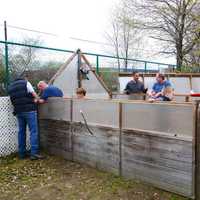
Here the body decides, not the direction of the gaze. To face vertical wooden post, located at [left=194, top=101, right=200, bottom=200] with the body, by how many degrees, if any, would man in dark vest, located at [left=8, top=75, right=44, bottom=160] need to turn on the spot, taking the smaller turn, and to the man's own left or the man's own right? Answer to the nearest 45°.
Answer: approximately 90° to the man's own right

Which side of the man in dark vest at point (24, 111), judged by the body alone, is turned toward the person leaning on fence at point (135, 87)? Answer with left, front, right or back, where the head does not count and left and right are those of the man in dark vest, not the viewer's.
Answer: front

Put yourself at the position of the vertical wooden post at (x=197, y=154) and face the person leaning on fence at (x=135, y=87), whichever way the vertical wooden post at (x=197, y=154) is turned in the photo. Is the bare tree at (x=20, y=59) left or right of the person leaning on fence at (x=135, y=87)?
left

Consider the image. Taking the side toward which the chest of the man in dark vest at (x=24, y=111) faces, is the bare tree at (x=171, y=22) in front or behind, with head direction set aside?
in front

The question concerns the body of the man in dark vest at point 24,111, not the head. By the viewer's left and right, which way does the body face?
facing away from the viewer and to the right of the viewer

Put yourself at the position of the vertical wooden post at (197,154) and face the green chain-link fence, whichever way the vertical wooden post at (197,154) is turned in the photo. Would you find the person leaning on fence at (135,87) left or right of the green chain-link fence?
right
